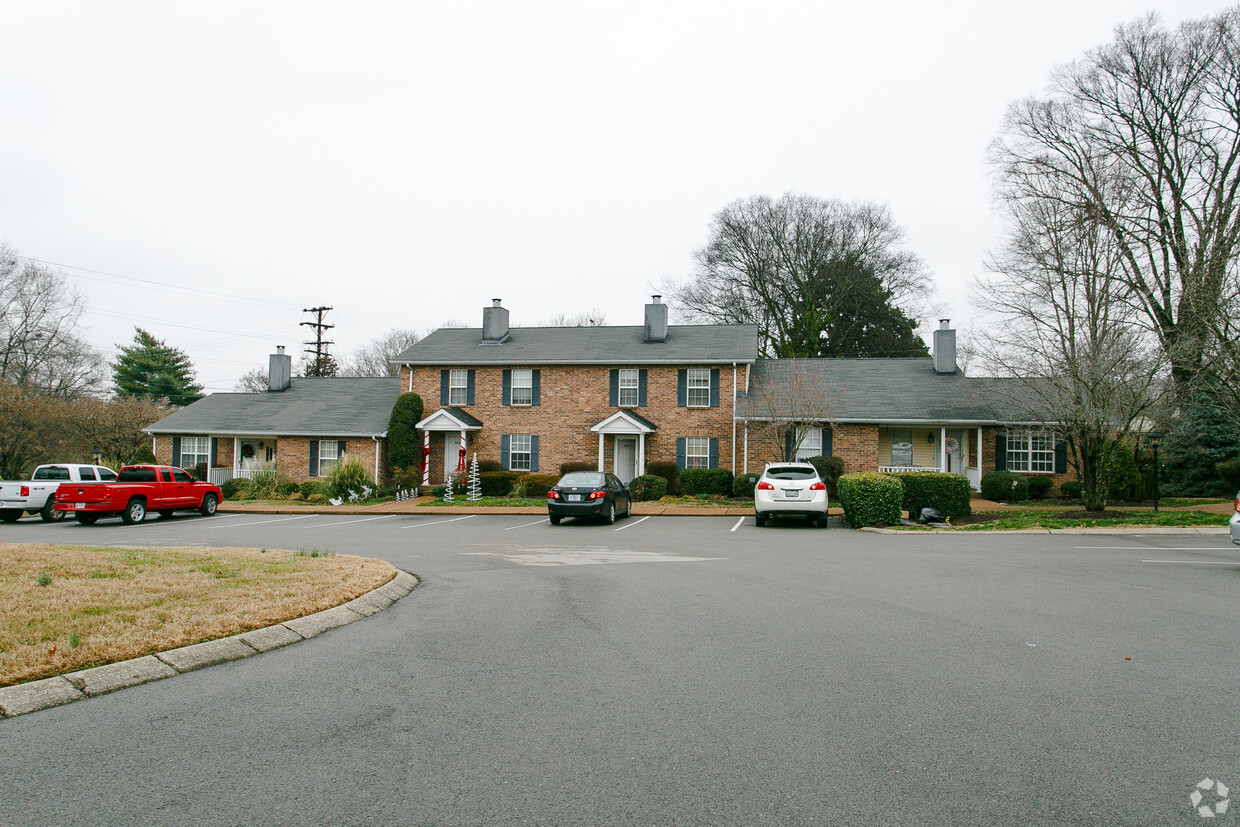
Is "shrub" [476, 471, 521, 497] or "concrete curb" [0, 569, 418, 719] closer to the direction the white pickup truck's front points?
the shrub

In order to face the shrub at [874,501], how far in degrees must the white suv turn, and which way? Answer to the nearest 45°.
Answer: approximately 90° to its right

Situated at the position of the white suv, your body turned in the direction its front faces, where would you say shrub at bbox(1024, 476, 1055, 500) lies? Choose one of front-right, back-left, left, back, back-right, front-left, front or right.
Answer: front-right

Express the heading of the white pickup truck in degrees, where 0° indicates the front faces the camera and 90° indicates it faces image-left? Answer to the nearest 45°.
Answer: approximately 225°

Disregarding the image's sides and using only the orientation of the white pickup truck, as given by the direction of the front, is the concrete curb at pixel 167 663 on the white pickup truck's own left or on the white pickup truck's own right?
on the white pickup truck's own right

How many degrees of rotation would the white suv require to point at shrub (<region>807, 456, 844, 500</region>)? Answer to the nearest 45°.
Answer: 0° — it already faces it

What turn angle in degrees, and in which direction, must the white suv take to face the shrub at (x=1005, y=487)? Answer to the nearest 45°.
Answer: approximately 45° to its right

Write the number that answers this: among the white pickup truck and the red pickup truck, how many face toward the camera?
0

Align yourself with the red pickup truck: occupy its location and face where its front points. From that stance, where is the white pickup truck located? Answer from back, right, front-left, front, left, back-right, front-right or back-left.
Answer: left

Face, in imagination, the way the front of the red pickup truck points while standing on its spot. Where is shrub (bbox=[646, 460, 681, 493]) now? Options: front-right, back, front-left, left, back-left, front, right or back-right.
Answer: front-right

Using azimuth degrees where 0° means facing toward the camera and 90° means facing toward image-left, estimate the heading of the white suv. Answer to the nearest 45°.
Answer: approximately 180°
